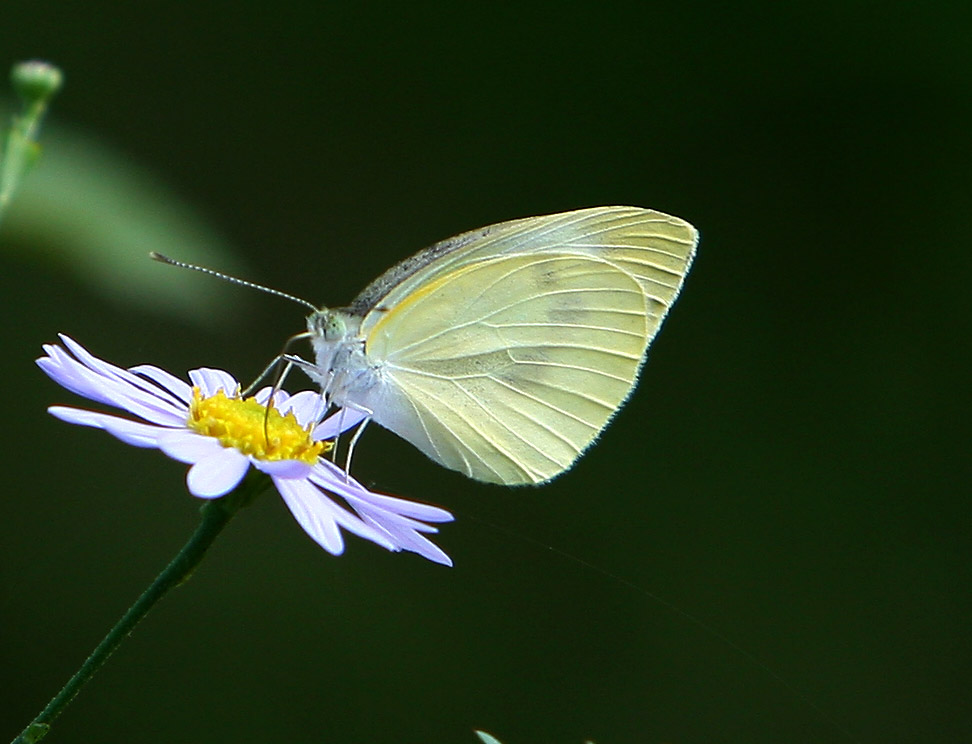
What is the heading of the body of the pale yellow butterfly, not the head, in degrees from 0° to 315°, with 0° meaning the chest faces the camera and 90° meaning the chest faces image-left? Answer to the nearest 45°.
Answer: approximately 90°

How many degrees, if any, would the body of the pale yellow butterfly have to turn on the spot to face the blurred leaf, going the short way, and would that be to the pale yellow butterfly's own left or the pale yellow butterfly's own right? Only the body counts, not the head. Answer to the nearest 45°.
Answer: approximately 45° to the pale yellow butterfly's own left
